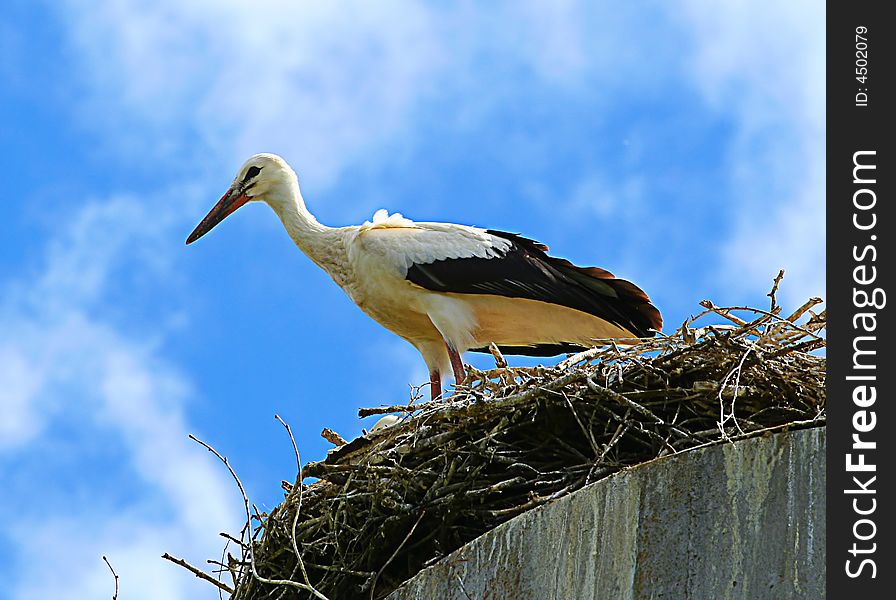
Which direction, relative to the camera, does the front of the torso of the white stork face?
to the viewer's left
